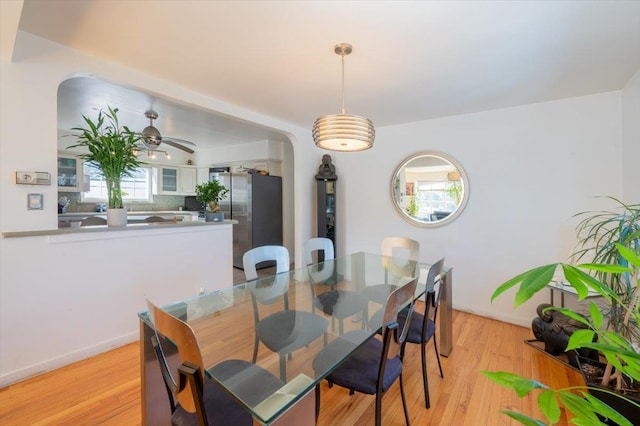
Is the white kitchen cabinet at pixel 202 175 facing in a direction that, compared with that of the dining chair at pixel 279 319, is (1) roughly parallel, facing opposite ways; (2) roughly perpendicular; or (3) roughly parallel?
roughly parallel

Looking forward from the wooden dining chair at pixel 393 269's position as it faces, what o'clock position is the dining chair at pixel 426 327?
The dining chair is roughly at 10 o'clock from the wooden dining chair.

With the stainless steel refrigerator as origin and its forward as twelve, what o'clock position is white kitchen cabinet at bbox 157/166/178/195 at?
The white kitchen cabinet is roughly at 3 o'clock from the stainless steel refrigerator.

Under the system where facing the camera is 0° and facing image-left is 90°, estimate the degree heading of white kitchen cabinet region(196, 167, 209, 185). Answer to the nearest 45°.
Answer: approximately 315°

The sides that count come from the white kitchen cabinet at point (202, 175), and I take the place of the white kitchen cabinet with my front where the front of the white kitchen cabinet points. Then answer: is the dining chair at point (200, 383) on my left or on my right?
on my left

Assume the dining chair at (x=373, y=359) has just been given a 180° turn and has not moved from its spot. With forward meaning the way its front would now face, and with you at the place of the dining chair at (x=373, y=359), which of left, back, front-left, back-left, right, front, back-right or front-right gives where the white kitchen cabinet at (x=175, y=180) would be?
back

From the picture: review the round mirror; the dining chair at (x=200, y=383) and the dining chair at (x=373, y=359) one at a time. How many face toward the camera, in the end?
1

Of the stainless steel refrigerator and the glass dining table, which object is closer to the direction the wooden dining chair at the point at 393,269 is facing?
the glass dining table

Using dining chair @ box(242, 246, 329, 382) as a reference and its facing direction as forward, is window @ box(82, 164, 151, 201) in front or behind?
behind

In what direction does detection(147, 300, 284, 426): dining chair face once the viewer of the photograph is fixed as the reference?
facing away from the viewer and to the right of the viewer

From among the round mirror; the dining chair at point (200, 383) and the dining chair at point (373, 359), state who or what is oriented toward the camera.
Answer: the round mirror

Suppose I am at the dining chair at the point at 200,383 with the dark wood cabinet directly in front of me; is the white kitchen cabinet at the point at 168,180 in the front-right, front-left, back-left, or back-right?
front-left

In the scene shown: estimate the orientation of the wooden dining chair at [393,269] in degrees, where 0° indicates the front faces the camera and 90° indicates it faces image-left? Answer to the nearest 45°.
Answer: approximately 45°

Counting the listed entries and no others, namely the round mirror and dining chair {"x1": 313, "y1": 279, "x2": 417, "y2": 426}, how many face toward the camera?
1

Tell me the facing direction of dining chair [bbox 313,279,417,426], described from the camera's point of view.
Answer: facing away from the viewer and to the left of the viewer

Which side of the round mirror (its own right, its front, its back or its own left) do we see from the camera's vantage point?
front

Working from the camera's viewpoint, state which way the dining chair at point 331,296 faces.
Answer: facing the viewer and to the right of the viewer

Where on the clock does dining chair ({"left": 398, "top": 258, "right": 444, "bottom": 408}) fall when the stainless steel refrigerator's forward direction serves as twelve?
The dining chair is roughly at 10 o'clock from the stainless steel refrigerator.

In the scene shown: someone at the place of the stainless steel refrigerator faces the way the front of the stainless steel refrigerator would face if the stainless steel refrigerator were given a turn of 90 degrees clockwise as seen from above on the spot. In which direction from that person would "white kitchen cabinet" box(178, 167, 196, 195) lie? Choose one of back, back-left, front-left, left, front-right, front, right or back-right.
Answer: front
